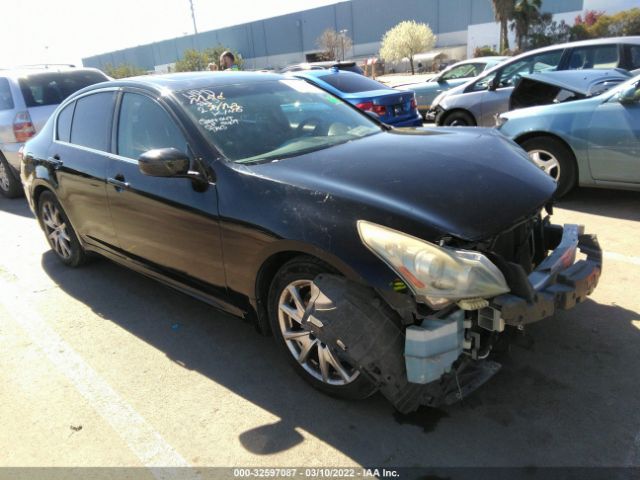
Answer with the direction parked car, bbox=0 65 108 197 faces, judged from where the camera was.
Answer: facing away from the viewer and to the left of the viewer

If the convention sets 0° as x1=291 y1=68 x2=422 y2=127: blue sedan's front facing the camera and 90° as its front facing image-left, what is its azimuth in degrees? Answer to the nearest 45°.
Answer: approximately 135°

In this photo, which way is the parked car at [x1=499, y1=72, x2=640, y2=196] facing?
to the viewer's left

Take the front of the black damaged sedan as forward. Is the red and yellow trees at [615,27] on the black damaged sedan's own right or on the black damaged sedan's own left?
on the black damaged sedan's own left

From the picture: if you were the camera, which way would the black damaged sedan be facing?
facing the viewer and to the right of the viewer

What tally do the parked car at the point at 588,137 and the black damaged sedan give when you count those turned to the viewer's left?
1

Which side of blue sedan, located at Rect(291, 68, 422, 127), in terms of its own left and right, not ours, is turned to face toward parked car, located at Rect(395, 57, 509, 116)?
right

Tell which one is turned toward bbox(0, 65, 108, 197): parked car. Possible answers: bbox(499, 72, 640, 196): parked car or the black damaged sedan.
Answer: bbox(499, 72, 640, 196): parked car

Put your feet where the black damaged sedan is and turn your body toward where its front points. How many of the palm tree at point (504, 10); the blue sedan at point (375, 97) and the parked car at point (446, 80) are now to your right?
0

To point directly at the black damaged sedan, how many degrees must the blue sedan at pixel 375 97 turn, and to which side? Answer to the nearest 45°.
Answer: approximately 135° to its left
